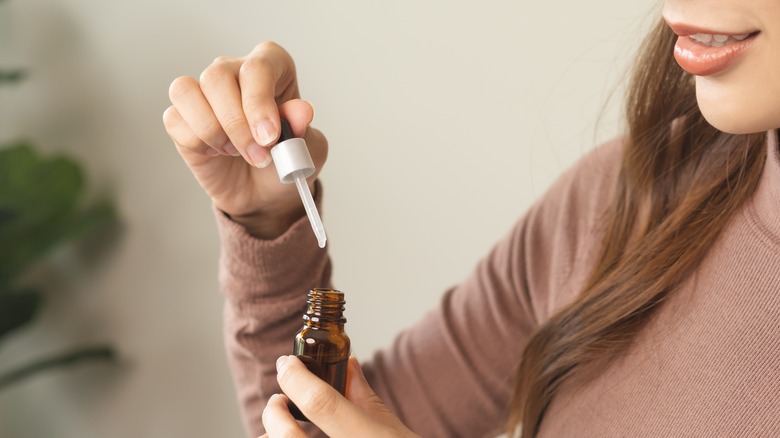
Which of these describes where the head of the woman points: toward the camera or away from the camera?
toward the camera

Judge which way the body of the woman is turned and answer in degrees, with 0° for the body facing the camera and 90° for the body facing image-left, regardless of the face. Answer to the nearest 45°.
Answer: approximately 45°

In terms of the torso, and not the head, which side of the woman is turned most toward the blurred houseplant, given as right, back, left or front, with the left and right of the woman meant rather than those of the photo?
right
